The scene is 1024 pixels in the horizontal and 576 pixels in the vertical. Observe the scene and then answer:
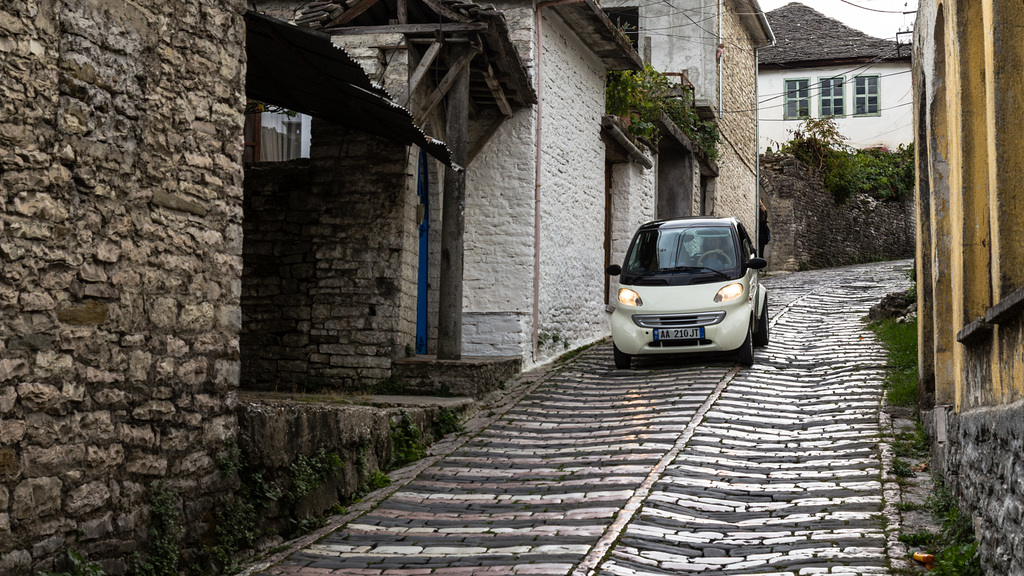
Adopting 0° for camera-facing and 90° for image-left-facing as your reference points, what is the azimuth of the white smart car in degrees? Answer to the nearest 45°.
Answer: approximately 0°

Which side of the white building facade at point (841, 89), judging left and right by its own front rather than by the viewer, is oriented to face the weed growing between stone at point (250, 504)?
front

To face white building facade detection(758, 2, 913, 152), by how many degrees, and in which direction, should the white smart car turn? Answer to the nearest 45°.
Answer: approximately 180°

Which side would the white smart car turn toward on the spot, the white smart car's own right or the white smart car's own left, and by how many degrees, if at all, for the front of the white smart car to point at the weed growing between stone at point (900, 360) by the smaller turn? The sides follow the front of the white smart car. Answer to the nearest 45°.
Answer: approximately 90° to the white smart car's own left

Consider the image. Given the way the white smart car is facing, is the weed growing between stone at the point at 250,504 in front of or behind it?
in front

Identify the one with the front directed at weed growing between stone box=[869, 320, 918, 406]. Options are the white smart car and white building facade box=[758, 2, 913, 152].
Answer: the white building facade

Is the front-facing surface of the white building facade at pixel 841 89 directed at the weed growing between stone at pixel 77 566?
yes

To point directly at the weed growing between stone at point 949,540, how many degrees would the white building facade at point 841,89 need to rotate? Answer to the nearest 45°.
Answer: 0° — it already faces it

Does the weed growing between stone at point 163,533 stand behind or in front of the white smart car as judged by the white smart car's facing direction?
in front

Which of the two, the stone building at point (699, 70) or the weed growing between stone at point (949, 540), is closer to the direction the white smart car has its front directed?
the weed growing between stone

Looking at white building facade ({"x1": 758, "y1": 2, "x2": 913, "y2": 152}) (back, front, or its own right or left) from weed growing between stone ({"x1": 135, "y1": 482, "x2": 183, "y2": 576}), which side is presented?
front

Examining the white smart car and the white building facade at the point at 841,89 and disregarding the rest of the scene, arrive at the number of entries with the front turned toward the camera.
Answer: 2
